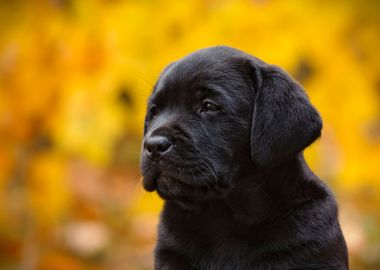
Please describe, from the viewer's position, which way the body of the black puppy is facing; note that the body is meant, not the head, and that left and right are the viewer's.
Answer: facing the viewer and to the left of the viewer
